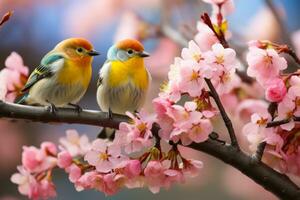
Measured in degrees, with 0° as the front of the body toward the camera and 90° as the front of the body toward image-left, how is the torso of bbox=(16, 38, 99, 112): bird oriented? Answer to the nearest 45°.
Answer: approximately 315°

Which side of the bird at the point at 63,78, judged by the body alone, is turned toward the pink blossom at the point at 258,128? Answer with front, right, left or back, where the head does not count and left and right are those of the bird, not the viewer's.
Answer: front

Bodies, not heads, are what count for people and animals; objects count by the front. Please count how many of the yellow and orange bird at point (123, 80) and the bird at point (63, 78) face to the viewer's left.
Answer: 0

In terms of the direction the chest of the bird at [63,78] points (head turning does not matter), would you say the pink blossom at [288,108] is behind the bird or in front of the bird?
in front

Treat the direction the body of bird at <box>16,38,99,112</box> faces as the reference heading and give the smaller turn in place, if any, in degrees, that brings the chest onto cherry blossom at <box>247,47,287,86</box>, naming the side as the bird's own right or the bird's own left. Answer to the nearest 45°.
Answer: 0° — it already faces it

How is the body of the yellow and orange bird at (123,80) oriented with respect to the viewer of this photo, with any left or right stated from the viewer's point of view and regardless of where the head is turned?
facing the viewer and to the right of the viewer
